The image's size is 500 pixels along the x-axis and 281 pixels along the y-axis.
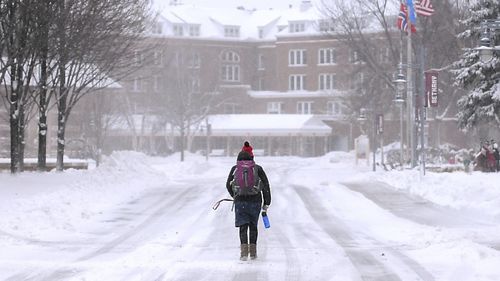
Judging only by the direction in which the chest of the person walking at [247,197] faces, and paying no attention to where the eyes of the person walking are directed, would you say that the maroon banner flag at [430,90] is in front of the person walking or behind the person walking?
in front

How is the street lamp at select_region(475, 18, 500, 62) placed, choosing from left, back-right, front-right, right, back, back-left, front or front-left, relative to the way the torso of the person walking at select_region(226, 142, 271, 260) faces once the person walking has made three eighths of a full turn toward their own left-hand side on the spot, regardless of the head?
back

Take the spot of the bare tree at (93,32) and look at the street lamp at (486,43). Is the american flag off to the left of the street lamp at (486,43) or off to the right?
left

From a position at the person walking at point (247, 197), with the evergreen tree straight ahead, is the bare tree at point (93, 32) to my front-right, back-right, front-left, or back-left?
front-left

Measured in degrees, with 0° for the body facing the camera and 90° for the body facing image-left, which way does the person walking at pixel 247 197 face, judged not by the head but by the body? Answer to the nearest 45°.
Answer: approximately 180°

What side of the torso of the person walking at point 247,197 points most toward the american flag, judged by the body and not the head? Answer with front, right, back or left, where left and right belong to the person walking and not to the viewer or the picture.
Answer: front

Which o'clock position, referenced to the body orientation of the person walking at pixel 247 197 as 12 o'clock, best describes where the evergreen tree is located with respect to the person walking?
The evergreen tree is roughly at 1 o'clock from the person walking.
